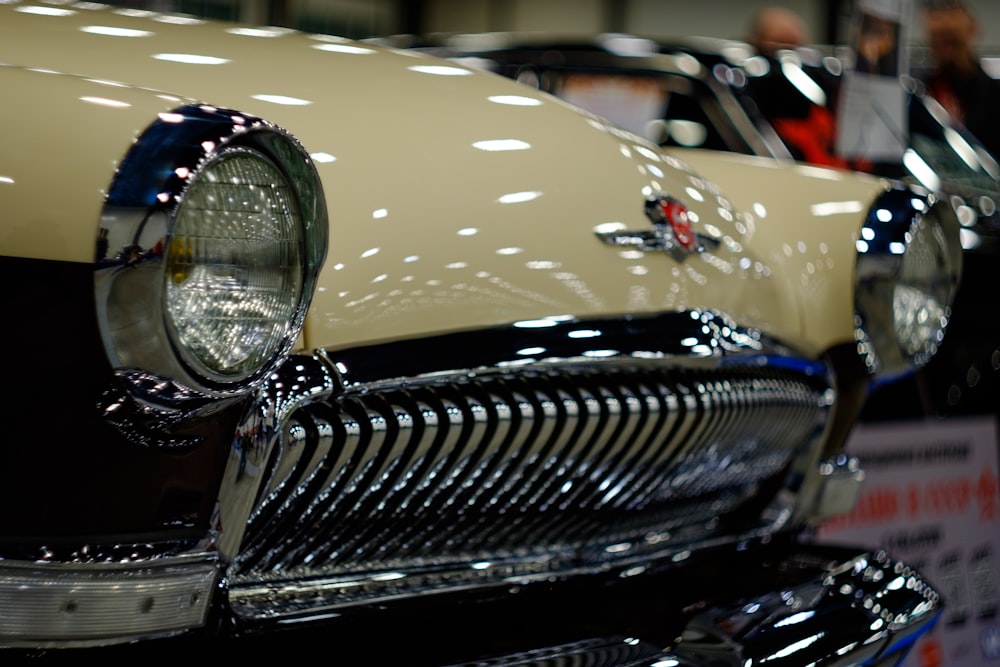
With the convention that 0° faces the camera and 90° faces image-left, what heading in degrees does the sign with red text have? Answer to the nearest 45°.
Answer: approximately 0°

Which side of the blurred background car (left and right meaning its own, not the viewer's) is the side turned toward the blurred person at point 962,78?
left

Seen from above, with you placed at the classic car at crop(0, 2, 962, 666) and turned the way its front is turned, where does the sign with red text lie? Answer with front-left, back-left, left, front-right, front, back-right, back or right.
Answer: left

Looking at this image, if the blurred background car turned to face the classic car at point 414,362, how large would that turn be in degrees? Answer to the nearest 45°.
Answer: approximately 45° to its right

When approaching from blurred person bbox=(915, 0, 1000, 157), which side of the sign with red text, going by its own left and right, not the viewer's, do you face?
back

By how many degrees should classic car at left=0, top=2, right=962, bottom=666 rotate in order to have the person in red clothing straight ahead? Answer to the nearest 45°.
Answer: approximately 135° to its left

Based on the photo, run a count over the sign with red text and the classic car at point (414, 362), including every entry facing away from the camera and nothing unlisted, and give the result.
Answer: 0
